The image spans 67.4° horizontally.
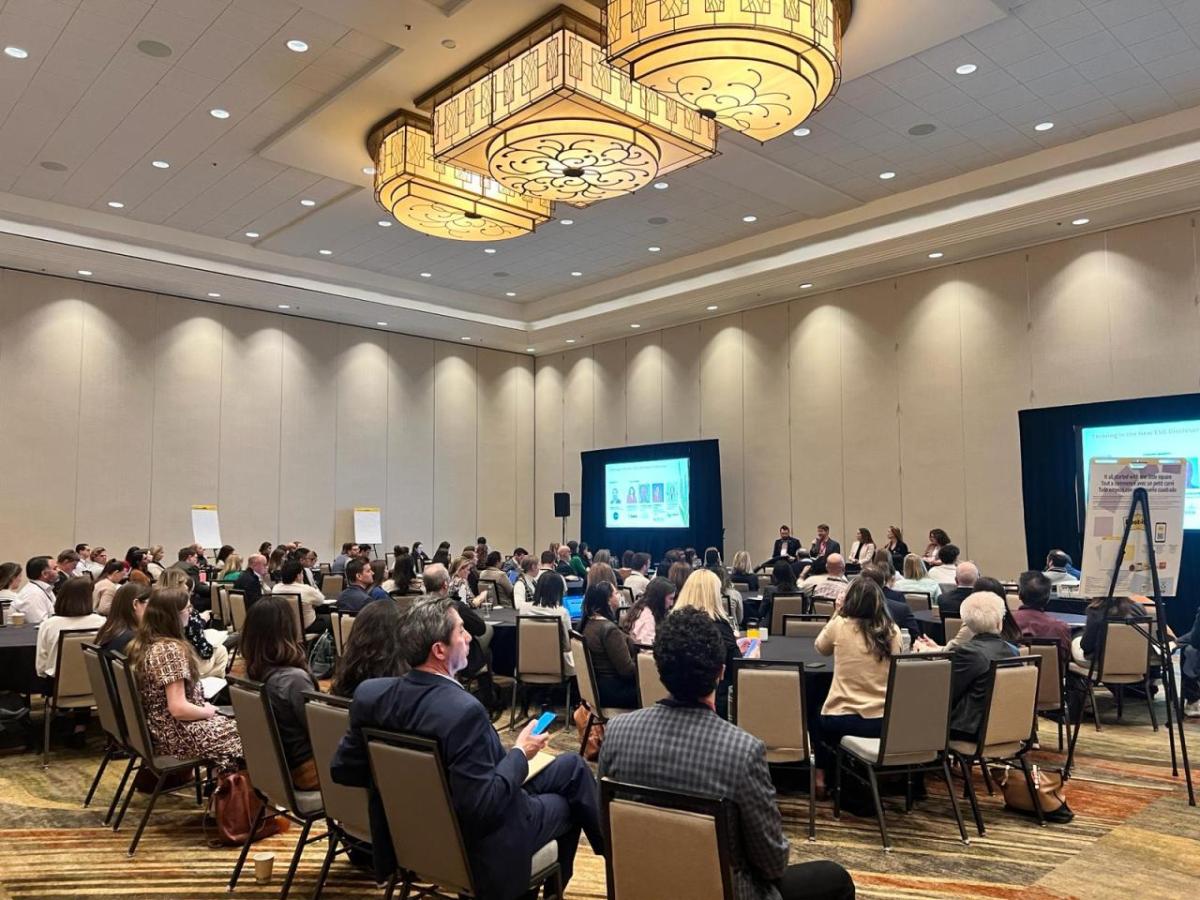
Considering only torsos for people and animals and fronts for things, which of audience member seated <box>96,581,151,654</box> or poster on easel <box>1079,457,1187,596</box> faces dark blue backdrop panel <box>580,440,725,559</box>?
the audience member seated

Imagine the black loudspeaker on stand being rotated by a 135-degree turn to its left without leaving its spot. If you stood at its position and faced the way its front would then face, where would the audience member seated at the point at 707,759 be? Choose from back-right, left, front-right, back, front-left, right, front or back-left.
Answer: back-right

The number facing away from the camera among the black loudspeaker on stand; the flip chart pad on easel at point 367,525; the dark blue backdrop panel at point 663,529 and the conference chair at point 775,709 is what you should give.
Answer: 1

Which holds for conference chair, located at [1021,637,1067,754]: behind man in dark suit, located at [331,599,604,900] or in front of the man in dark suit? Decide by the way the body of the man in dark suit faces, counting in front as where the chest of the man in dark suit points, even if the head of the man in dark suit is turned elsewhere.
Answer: in front

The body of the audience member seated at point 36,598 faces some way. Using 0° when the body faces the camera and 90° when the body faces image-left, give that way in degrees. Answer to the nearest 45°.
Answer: approximately 270°

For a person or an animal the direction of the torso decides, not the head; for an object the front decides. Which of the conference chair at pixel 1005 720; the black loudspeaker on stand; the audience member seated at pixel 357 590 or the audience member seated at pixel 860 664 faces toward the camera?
the black loudspeaker on stand

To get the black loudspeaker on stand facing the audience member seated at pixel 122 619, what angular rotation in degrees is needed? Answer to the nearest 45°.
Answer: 0° — it already faces them

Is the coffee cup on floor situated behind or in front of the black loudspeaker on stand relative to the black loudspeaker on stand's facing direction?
in front

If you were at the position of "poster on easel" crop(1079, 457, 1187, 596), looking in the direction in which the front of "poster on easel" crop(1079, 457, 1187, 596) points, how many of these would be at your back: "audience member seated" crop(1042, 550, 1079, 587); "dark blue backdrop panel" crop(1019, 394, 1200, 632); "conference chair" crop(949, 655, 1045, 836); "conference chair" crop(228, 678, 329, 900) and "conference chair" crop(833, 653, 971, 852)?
2

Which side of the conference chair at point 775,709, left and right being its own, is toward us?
back

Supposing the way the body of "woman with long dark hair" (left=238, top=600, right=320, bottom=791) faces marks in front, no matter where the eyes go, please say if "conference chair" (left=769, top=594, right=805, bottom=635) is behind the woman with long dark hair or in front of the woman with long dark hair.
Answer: in front

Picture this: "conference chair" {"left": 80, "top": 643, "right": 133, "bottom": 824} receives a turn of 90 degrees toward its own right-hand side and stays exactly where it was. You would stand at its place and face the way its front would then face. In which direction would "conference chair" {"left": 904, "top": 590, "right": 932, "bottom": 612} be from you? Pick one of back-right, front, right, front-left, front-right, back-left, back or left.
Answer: front-left

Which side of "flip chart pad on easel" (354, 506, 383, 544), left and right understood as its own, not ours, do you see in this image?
front

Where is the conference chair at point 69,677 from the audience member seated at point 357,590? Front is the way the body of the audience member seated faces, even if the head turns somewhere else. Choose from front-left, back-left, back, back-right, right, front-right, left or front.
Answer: back

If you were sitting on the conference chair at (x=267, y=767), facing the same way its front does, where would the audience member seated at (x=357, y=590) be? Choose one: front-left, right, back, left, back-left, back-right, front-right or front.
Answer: front-left

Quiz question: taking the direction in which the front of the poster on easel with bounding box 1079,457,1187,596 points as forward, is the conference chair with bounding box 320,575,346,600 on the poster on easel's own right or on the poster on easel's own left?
on the poster on easel's own right

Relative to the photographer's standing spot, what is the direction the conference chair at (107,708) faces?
facing away from the viewer and to the right of the viewer

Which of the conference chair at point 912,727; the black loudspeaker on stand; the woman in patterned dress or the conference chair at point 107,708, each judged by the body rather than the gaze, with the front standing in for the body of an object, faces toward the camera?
the black loudspeaker on stand

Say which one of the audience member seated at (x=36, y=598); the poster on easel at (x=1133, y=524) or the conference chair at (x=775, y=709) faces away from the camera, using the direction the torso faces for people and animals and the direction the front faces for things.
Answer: the conference chair

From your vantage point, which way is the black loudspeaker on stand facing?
toward the camera

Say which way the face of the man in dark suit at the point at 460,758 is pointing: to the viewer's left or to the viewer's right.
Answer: to the viewer's right
